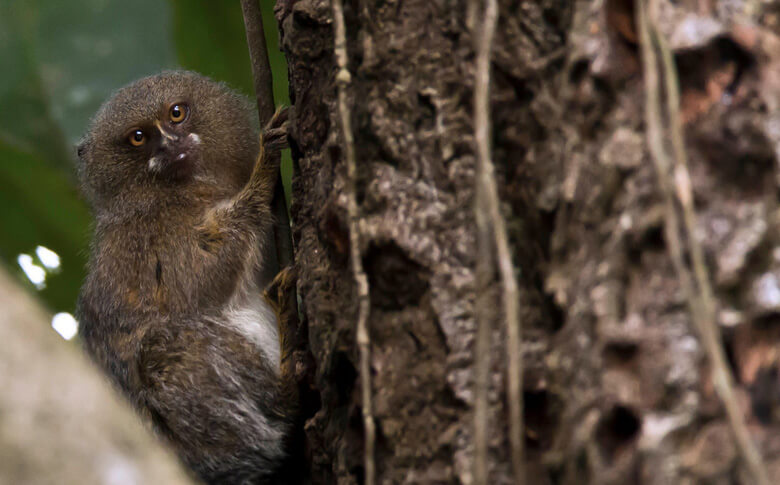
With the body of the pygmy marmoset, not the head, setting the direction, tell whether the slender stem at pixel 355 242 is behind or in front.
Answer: in front

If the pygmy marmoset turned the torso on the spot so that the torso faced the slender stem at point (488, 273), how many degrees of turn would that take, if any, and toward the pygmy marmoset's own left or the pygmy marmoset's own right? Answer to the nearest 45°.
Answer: approximately 45° to the pygmy marmoset's own right

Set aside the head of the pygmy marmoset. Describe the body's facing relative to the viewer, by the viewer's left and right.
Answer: facing the viewer and to the right of the viewer

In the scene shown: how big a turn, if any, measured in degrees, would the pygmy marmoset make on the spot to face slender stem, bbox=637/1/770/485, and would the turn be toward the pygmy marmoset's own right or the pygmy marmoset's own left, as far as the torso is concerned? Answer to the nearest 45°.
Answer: approximately 45° to the pygmy marmoset's own right
